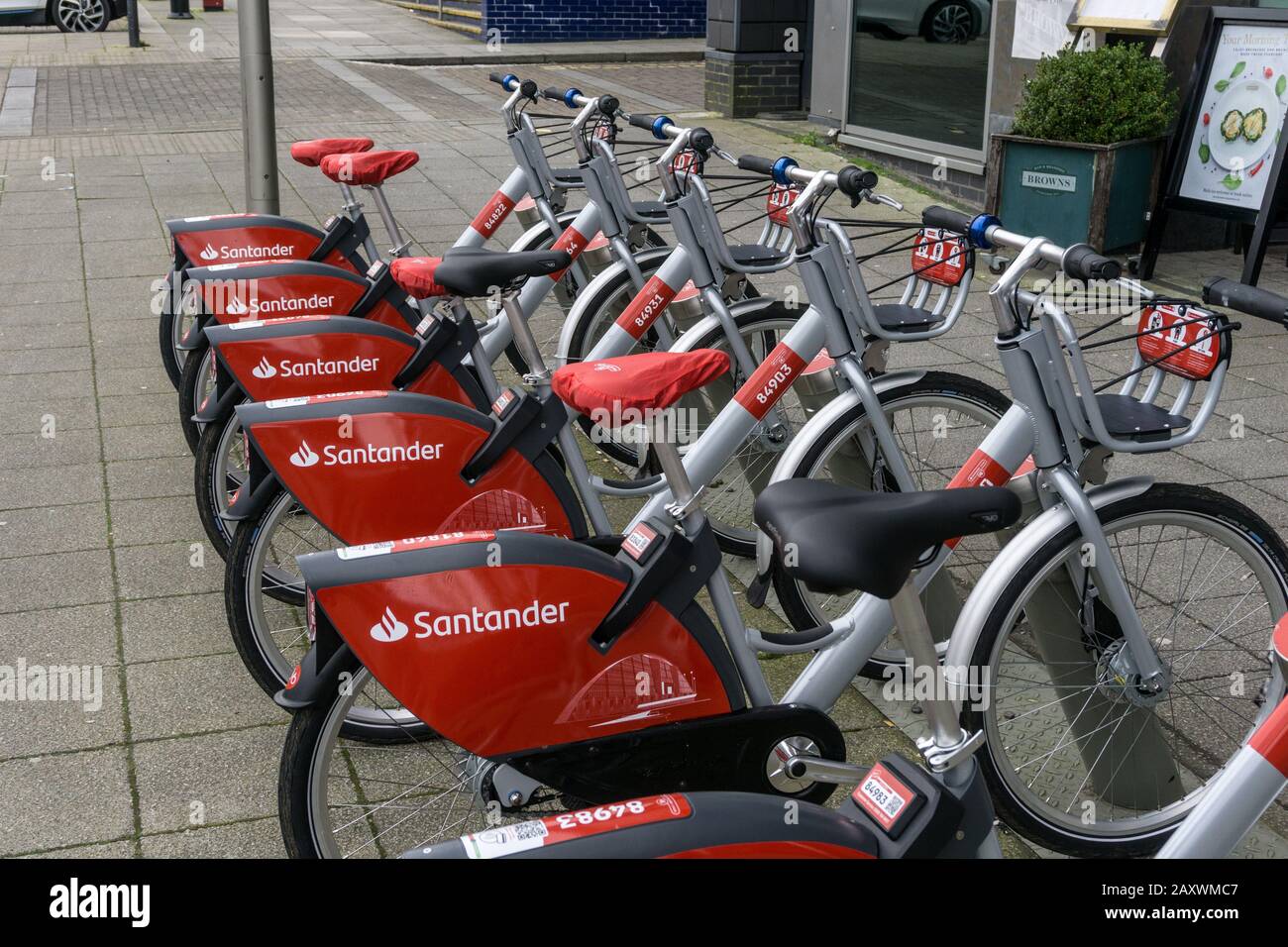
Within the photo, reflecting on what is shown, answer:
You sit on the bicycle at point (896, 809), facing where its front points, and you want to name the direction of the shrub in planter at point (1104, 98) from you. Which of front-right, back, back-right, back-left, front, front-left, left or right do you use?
left

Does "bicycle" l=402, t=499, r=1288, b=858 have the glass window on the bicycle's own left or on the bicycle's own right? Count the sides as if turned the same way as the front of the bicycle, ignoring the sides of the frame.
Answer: on the bicycle's own left

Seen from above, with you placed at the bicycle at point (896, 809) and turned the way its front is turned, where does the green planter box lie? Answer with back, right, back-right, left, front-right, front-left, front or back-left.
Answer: left

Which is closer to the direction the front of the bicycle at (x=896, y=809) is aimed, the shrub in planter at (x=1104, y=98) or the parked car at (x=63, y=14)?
the shrub in planter

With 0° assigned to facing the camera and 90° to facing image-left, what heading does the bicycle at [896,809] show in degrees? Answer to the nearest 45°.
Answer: approximately 270°

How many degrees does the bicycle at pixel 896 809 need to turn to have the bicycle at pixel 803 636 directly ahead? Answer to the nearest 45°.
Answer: approximately 90° to its left
